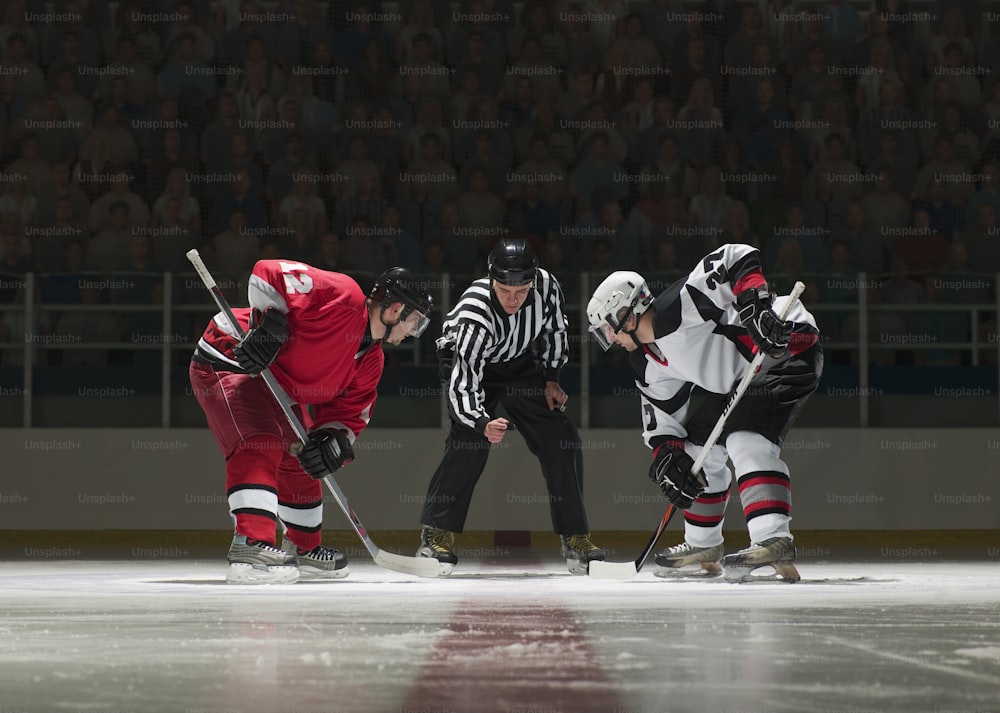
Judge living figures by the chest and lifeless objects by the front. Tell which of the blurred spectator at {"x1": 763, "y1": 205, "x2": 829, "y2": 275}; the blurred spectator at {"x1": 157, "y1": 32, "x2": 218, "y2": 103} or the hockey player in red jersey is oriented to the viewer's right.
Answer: the hockey player in red jersey

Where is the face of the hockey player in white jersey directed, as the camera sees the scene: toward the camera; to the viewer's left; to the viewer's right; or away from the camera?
to the viewer's left

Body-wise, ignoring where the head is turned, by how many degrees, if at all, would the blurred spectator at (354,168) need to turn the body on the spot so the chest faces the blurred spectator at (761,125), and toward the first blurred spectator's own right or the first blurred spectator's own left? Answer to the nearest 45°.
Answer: approximately 90° to the first blurred spectator's own left

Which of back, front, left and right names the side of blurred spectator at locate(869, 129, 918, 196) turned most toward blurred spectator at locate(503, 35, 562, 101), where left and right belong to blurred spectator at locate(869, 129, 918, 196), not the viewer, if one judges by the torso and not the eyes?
right

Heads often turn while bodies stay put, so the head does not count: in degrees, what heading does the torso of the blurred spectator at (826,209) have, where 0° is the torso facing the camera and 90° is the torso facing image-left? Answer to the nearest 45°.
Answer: approximately 0°

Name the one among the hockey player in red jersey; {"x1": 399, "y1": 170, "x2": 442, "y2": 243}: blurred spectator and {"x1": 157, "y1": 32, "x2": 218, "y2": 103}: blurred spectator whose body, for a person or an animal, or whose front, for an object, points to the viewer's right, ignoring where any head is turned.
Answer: the hockey player in red jersey

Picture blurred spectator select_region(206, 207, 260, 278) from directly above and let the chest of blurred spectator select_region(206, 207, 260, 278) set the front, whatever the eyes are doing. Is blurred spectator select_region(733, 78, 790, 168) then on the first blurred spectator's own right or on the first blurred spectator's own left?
on the first blurred spectator's own left

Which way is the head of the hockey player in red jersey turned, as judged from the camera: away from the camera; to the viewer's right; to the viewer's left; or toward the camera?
to the viewer's right

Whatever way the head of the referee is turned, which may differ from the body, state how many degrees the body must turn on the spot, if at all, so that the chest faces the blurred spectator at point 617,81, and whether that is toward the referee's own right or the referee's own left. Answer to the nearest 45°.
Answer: approximately 180°

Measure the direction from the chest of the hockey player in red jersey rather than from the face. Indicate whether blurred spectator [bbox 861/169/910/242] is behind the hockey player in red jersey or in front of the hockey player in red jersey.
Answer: in front
